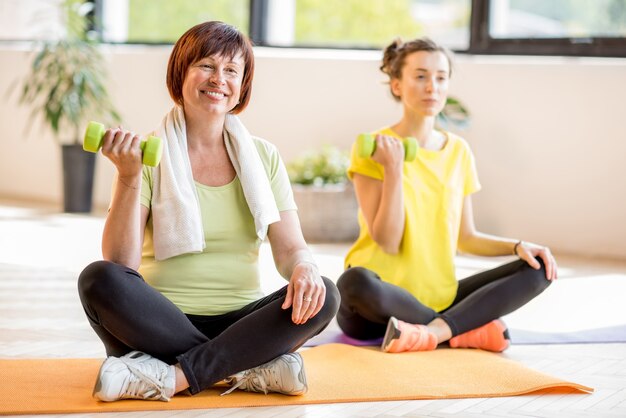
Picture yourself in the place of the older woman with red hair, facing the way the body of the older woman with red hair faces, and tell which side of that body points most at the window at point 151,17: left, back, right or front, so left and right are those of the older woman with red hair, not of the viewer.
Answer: back

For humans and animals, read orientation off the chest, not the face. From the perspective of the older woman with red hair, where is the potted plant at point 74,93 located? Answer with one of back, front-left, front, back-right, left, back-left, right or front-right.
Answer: back

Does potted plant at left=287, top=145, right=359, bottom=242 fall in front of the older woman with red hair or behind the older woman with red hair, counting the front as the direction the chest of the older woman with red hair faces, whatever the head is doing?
behind

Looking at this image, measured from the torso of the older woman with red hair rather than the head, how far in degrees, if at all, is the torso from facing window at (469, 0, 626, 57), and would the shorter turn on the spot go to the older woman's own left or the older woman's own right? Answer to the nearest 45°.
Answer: approximately 135° to the older woman's own left

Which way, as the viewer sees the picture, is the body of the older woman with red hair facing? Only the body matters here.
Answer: toward the camera
